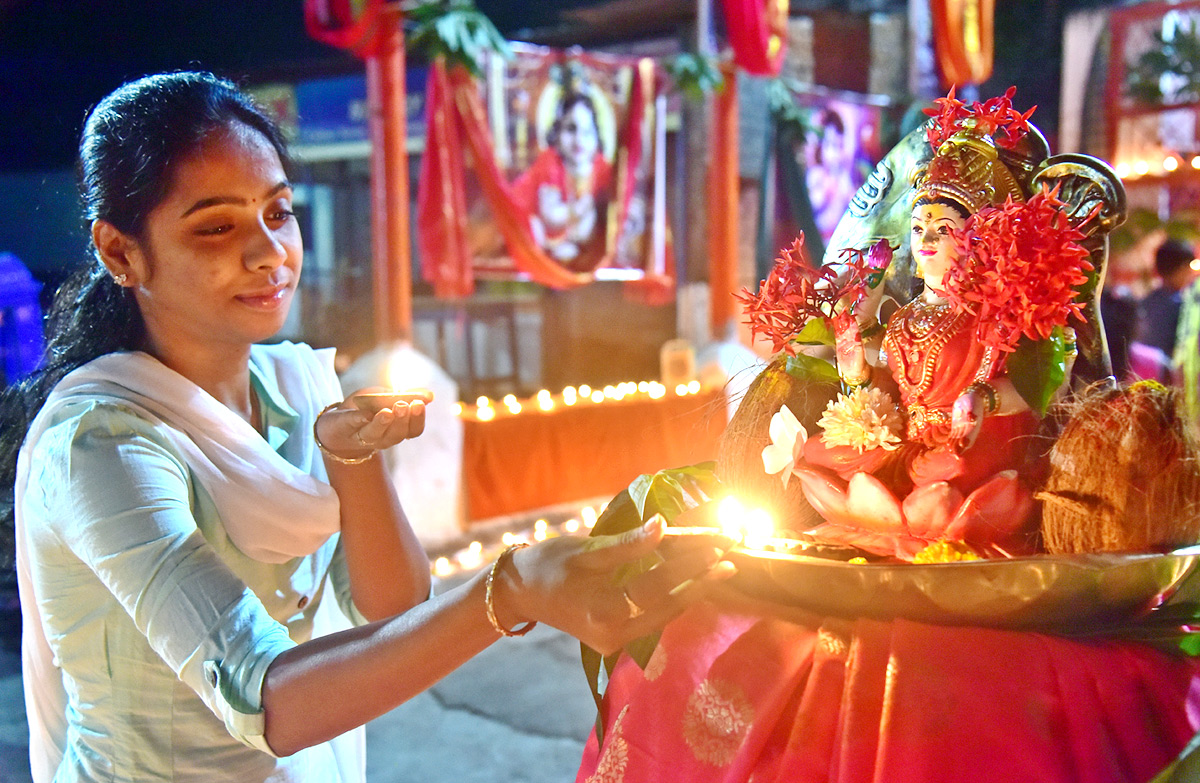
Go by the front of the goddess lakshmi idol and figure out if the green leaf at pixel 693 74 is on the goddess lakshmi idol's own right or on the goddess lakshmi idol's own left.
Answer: on the goddess lakshmi idol's own right

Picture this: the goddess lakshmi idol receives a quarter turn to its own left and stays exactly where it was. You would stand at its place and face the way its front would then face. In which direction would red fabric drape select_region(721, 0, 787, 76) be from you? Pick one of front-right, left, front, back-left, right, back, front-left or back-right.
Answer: back-left

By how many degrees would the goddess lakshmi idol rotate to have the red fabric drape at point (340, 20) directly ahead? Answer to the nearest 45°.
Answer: approximately 90° to its right

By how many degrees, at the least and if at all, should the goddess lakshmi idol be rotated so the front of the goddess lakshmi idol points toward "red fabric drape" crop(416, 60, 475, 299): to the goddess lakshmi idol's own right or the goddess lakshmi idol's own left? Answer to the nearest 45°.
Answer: approximately 90° to the goddess lakshmi idol's own right

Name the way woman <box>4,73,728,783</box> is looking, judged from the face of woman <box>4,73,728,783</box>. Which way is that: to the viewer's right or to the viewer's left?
to the viewer's right

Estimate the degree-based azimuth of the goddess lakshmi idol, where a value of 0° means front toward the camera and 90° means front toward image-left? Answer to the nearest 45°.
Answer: approximately 45°

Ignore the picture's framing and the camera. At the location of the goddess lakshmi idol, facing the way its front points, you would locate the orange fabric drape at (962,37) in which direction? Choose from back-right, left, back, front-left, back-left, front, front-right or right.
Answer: back-right
